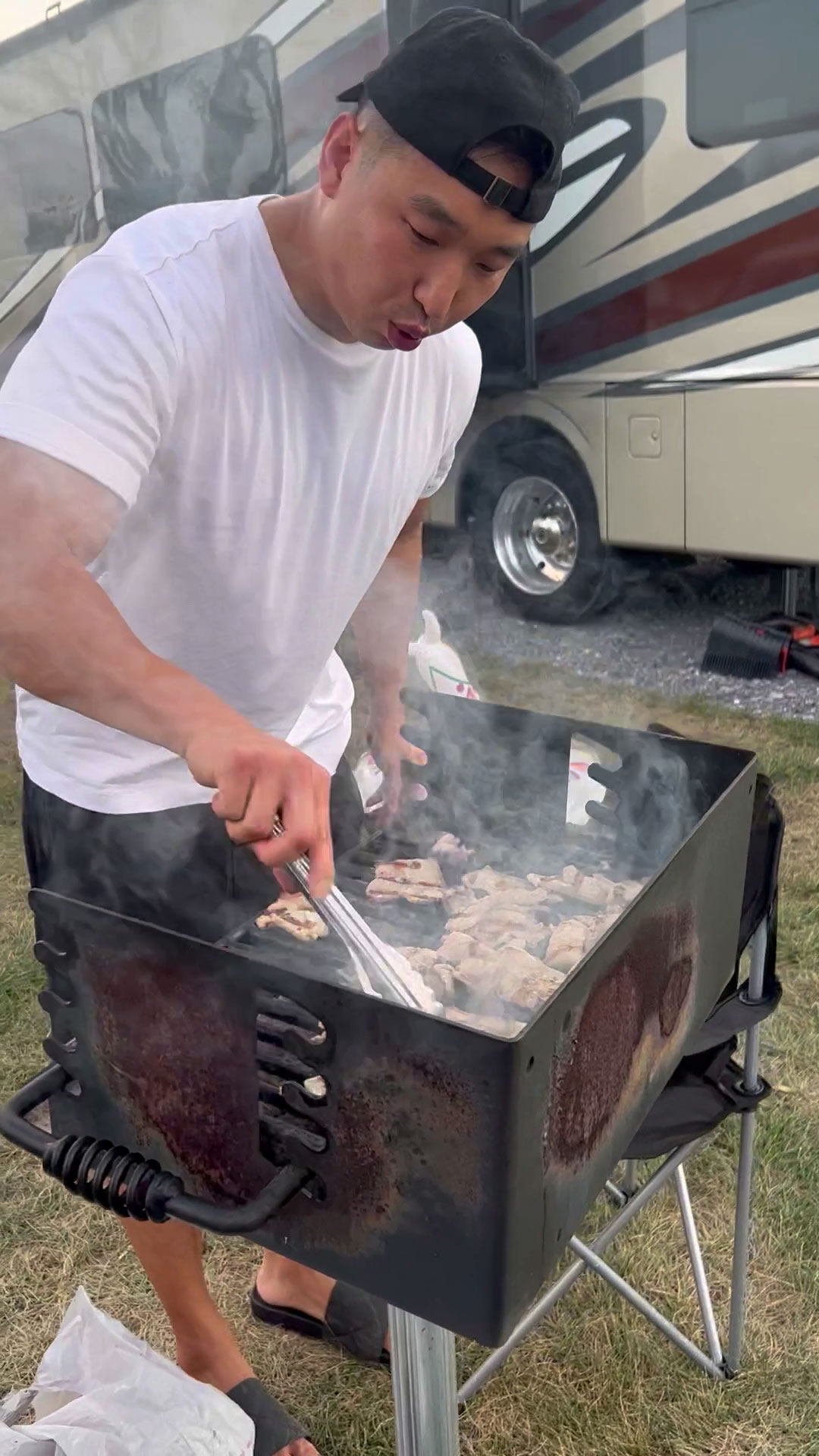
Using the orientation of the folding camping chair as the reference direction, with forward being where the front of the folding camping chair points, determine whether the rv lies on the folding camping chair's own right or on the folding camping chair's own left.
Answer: on the folding camping chair's own right

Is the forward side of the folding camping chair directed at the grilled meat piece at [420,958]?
yes

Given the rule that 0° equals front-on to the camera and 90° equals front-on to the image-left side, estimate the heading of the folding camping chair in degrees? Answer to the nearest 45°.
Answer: approximately 45°

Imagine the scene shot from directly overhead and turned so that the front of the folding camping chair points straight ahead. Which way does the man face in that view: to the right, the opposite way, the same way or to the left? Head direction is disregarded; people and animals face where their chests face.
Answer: to the left

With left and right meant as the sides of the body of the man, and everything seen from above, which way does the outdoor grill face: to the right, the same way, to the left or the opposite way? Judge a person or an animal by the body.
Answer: the opposite way

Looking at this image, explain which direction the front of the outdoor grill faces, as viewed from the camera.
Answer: facing away from the viewer and to the left of the viewer
